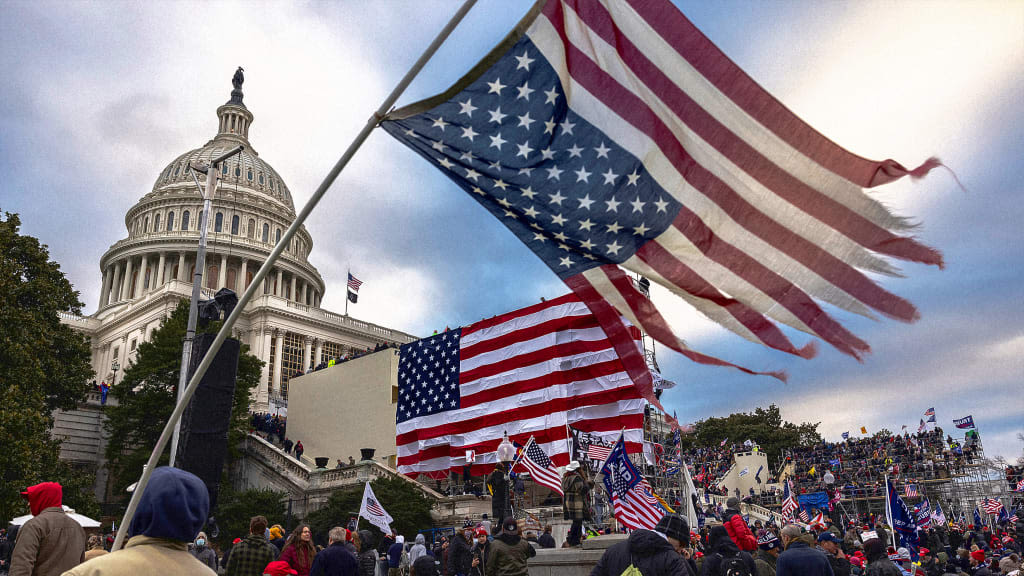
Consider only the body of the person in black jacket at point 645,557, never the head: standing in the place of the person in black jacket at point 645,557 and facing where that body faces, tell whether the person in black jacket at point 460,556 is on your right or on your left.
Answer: on your left

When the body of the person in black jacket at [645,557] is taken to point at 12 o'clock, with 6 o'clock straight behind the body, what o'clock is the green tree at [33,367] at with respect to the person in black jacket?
The green tree is roughly at 9 o'clock from the person in black jacket.

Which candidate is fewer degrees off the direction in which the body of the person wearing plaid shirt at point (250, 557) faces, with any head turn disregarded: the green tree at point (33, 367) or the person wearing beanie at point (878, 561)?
the green tree

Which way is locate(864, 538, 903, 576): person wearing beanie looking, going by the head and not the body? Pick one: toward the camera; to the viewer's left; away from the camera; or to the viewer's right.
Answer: away from the camera

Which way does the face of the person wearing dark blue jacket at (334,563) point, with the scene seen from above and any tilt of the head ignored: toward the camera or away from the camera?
away from the camera

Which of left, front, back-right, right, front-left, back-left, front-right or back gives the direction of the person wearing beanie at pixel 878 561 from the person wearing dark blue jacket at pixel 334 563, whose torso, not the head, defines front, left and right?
right

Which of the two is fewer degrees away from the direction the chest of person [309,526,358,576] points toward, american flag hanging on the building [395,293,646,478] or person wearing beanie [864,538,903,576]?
the american flag hanging on the building

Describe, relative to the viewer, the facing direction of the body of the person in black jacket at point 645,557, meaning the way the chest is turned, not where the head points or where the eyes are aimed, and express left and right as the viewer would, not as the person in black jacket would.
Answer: facing away from the viewer and to the right of the viewer

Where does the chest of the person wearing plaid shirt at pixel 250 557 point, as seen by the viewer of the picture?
away from the camera

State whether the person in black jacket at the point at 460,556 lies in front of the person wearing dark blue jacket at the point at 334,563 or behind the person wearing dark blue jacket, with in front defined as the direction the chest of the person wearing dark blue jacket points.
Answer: in front

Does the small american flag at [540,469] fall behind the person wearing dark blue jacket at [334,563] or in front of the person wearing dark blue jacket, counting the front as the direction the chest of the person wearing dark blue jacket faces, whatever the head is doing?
in front

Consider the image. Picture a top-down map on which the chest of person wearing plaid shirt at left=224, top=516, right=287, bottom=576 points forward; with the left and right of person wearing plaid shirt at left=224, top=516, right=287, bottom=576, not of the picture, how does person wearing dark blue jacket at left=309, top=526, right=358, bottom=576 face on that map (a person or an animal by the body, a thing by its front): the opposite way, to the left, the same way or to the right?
the same way

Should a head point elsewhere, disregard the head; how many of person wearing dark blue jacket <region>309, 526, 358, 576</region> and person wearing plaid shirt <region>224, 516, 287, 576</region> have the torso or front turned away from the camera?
2

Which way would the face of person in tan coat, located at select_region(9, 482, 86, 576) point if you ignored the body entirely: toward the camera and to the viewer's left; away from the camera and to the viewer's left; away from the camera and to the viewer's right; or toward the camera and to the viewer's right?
away from the camera and to the viewer's left

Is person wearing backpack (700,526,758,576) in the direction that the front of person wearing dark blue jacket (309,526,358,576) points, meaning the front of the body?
no

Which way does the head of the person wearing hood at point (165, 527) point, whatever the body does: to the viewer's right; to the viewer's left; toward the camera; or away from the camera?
away from the camera

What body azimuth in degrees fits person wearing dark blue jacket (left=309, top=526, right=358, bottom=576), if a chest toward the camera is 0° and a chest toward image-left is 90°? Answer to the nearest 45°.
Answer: approximately 180°
